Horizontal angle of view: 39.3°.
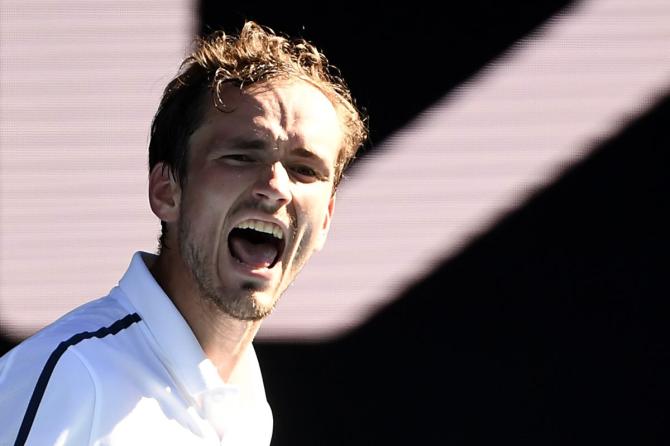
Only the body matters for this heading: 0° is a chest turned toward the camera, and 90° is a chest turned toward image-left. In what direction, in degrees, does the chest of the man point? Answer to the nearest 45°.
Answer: approximately 315°

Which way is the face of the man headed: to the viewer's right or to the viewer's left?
to the viewer's right
